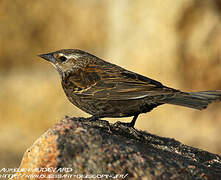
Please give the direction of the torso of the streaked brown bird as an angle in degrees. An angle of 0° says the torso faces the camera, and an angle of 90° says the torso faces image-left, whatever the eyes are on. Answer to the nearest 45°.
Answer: approximately 90°
